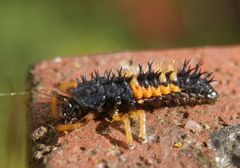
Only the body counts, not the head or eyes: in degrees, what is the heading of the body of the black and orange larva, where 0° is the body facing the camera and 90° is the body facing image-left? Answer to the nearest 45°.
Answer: approximately 90°
